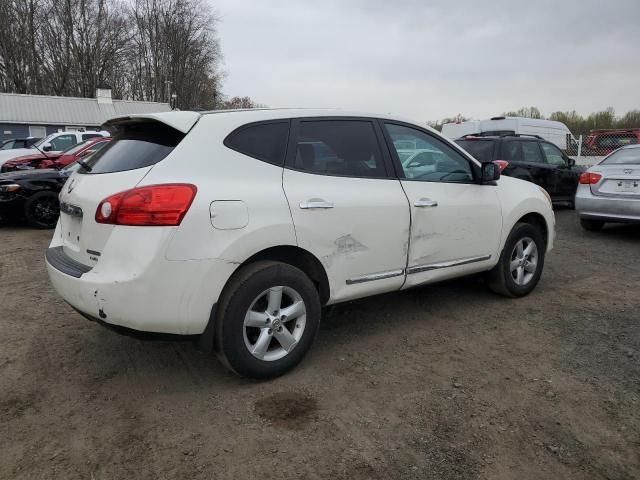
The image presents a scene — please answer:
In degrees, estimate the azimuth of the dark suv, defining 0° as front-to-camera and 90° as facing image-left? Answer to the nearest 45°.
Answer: approximately 225°

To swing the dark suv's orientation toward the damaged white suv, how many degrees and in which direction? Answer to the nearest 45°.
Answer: approximately 135° to its right

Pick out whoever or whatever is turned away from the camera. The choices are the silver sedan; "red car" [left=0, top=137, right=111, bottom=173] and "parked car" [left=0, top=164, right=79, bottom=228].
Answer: the silver sedan

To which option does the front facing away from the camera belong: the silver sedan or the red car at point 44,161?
the silver sedan

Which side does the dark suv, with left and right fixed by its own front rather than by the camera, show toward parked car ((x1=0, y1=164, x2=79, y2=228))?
back

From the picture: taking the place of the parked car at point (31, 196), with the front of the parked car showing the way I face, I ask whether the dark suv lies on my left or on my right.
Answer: on my left

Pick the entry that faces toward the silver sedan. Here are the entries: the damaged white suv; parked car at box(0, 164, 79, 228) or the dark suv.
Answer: the damaged white suv

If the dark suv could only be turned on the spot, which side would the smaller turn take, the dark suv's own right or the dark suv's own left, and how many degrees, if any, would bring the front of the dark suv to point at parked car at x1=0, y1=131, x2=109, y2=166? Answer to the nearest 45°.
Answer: approximately 135° to the dark suv's own left

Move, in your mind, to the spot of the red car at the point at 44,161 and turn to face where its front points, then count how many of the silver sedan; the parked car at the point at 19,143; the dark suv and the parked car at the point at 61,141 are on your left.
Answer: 2

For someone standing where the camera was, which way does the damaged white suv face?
facing away from the viewer and to the right of the viewer

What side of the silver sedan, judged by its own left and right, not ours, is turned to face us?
back
